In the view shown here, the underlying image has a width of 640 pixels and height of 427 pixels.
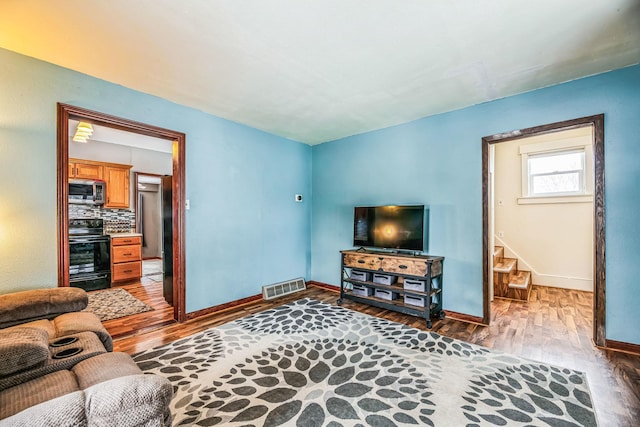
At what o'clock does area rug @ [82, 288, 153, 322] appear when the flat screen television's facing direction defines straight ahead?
The area rug is roughly at 1 o'clock from the flat screen television.

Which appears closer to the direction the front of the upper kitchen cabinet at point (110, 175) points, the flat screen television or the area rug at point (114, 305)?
the area rug

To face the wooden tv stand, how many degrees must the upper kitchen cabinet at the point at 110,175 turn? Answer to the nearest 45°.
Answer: approximately 45° to its left

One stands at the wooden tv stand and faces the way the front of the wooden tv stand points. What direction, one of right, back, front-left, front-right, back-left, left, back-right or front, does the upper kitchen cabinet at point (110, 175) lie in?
front-right

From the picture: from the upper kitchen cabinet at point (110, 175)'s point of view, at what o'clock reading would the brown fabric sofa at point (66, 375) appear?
The brown fabric sofa is roughly at 12 o'clock from the upper kitchen cabinet.

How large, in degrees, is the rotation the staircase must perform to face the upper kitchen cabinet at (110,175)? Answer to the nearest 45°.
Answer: approximately 135° to its right

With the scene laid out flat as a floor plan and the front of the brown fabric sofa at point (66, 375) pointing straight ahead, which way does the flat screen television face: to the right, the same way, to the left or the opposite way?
the opposite way

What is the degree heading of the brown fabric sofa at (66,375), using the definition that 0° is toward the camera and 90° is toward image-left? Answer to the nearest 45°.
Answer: approximately 270°

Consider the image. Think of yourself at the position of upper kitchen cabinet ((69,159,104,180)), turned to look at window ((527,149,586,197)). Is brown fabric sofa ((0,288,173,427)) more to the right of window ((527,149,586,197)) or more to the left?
right

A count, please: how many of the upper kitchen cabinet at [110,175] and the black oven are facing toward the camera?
2

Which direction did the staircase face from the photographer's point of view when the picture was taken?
facing to the right of the viewer

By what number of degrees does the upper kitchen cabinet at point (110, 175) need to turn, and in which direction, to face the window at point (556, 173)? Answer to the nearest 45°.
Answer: approximately 45° to its left
